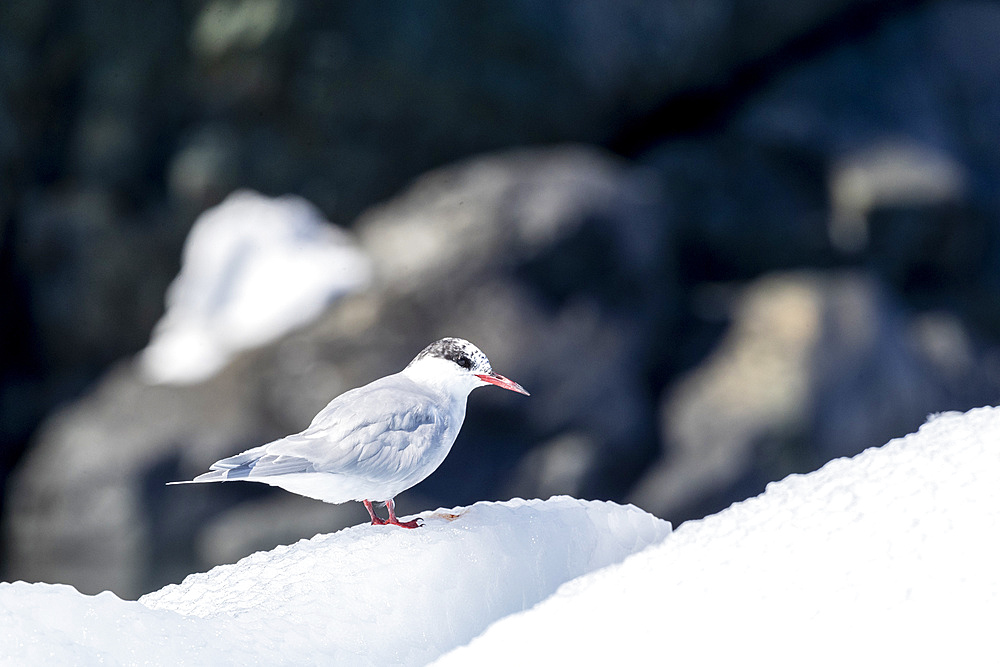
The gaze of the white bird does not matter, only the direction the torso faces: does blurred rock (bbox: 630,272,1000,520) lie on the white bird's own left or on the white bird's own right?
on the white bird's own left

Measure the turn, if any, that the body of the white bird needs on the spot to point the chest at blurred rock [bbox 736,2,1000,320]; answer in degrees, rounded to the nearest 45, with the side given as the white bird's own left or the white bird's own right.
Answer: approximately 45° to the white bird's own left

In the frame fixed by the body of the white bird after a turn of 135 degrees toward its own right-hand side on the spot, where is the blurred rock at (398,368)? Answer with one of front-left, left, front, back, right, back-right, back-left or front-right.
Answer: back-right

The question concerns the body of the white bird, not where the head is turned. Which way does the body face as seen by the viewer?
to the viewer's right
